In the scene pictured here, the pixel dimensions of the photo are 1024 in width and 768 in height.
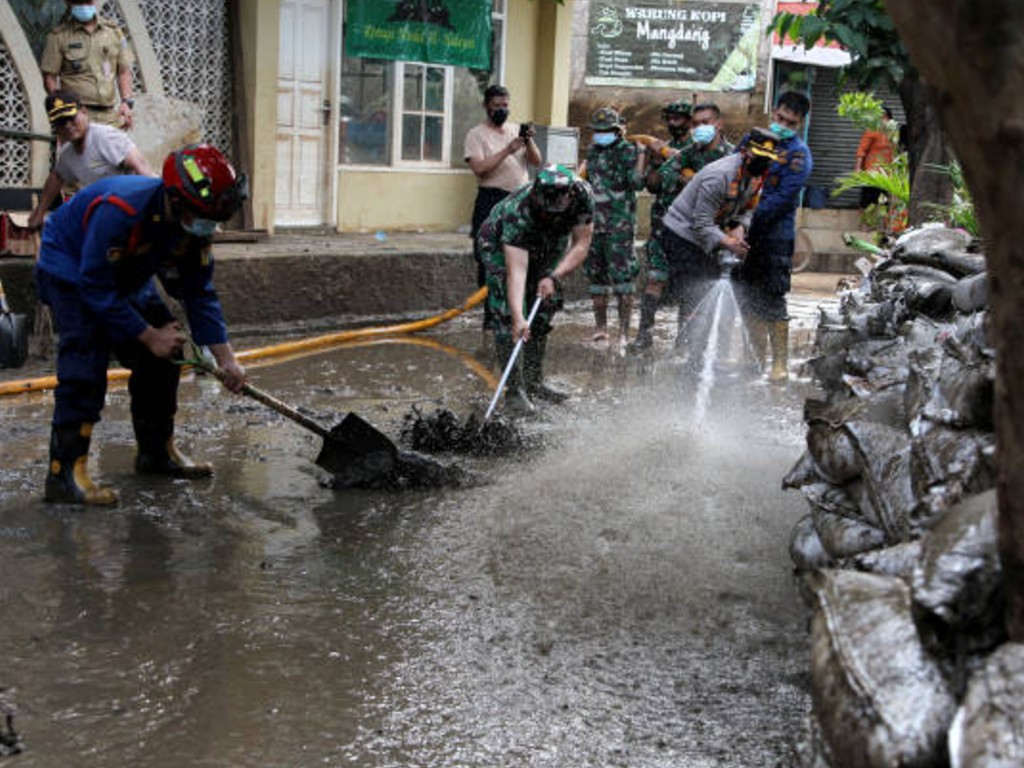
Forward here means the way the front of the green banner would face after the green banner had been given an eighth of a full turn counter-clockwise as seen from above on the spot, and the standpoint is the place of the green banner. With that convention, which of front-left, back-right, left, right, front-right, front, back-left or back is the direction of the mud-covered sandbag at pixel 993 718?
front-right

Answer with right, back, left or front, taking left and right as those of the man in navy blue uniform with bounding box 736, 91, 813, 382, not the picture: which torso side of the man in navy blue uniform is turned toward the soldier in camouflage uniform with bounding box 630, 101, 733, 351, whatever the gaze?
right

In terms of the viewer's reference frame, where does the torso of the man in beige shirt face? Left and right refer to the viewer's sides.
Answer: facing the viewer and to the right of the viewer

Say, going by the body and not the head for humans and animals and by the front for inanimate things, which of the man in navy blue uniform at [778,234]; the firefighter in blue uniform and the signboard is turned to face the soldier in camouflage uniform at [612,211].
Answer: the signboard

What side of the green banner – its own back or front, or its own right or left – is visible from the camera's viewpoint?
front

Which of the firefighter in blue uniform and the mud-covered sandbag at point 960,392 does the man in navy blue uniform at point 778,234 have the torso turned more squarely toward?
the firefighter in blue uniform

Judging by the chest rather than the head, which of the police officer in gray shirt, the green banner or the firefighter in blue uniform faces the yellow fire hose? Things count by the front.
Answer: the green banner

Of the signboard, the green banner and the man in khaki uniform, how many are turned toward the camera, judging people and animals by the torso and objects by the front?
3

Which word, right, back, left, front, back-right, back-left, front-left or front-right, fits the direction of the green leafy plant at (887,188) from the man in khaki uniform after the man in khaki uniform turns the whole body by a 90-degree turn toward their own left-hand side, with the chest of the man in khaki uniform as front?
front

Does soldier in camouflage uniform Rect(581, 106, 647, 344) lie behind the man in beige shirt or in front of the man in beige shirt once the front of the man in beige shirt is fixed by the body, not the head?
in front

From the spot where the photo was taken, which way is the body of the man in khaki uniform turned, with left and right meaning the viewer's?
facing the viewer

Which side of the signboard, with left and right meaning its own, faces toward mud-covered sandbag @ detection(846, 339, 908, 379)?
front

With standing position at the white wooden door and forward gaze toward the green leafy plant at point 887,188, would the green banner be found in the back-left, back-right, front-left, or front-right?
front-left

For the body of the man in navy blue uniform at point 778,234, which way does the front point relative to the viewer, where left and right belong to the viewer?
facing the viewer and to the left of the viewer

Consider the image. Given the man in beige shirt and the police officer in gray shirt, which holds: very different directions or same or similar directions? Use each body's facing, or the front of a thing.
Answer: same or similar directions
